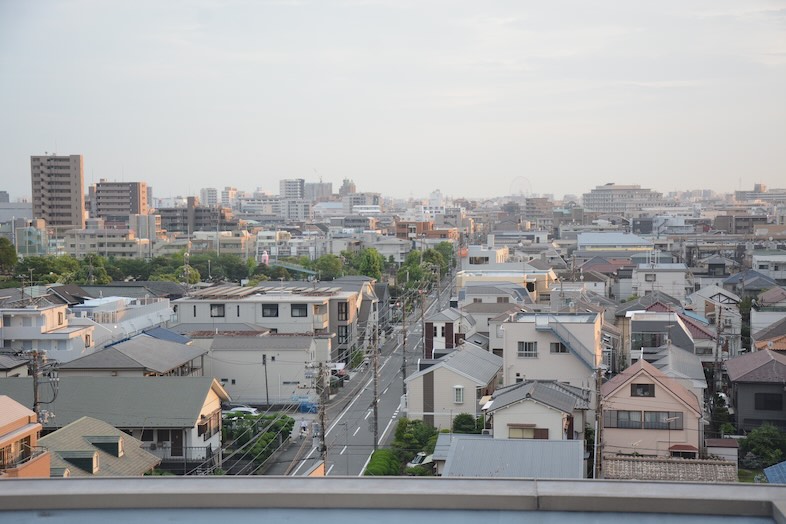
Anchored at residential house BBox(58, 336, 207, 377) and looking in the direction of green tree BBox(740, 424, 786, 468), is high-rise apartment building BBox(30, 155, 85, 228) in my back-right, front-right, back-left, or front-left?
back-left

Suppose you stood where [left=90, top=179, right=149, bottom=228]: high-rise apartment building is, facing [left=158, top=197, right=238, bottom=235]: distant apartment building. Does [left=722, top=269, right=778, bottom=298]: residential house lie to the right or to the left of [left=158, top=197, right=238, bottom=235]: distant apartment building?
right

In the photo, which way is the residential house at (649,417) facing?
toward the camera

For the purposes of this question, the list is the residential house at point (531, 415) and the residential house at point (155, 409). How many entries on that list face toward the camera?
2

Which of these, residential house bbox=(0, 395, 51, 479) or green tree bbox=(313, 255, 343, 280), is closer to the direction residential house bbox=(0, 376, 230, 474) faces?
the residential house

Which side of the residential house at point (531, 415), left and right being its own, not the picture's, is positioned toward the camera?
front

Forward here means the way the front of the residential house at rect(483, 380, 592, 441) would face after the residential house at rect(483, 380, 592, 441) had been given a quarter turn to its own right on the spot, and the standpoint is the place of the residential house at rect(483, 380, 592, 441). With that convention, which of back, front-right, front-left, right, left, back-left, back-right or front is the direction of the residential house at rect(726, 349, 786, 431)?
back-right

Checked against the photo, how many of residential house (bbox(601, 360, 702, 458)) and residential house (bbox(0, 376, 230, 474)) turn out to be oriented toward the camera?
2

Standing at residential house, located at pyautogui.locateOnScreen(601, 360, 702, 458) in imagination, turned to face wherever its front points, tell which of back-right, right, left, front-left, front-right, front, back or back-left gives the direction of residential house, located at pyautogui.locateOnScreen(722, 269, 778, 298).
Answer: back

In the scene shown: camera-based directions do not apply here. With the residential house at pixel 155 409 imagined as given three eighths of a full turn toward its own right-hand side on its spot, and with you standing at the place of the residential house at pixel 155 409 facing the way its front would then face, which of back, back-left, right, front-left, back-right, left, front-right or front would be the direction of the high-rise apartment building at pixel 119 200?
front-right

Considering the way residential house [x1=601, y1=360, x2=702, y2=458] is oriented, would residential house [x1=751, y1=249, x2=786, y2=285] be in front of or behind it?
behind

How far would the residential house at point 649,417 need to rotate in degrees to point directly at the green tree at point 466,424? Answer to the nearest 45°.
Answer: approximately 135° to its right

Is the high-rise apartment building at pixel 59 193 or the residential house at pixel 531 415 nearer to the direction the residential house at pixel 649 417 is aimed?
the residential house

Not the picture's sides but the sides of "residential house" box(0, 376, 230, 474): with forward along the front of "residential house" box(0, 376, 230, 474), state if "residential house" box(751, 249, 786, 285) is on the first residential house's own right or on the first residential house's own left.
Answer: on the first residential house's own left

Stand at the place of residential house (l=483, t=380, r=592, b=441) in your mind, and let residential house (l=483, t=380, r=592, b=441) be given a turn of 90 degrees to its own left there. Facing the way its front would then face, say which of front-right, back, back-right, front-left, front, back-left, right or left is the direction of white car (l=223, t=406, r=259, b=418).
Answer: back-left
